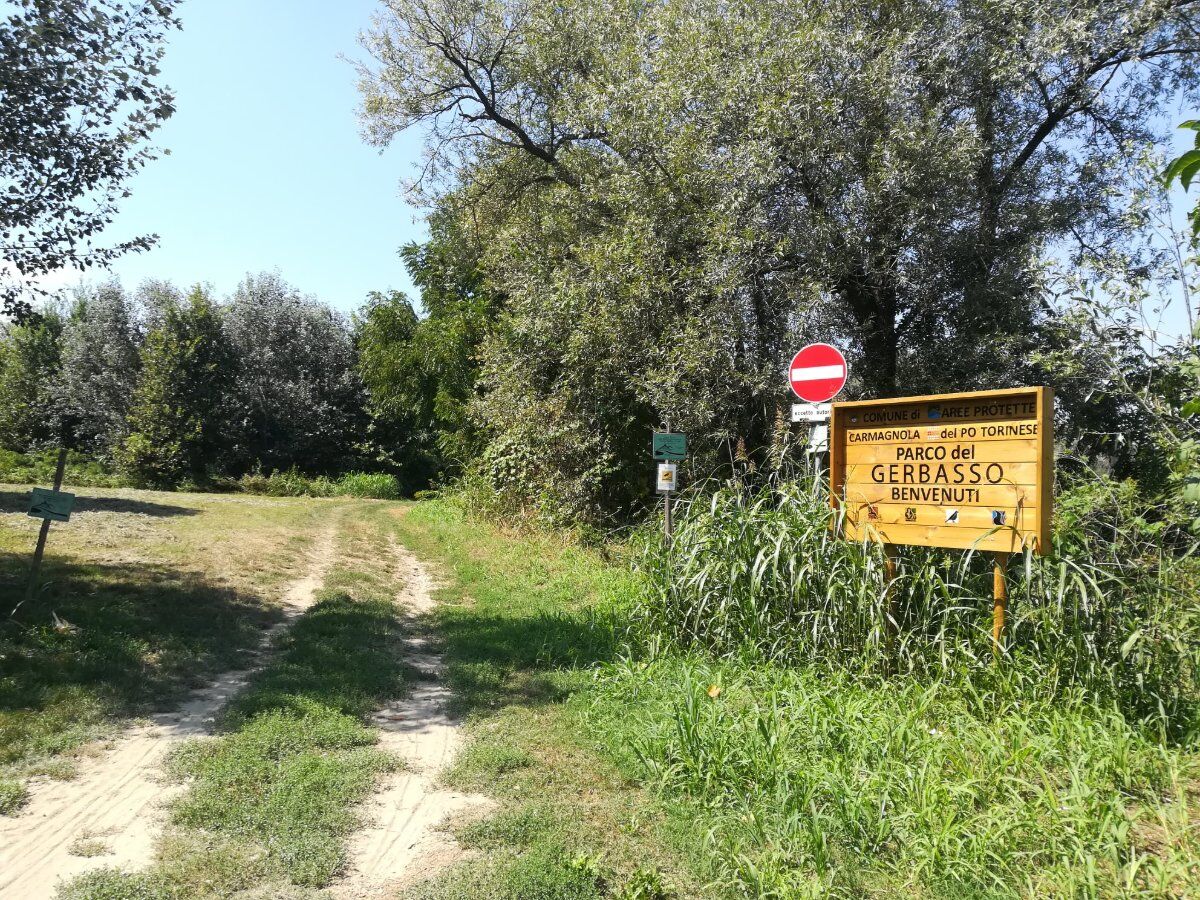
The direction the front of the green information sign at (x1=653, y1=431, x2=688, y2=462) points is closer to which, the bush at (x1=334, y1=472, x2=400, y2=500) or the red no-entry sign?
the red no-entry sign

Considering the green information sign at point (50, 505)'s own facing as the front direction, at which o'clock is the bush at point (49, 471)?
The bush is roughly at 6 o'clock from the green information sign.

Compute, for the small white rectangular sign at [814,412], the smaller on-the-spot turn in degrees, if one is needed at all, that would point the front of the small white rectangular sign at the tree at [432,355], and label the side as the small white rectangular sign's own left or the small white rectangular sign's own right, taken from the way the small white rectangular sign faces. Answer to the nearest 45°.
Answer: approximately 135° to the small white rectangular sign's own right

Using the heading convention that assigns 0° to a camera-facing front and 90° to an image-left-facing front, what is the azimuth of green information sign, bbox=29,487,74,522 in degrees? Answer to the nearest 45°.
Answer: approximately 0°

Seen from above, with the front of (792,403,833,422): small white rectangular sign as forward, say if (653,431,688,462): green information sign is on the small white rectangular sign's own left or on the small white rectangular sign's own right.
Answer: on the small white rectangular sign's own right

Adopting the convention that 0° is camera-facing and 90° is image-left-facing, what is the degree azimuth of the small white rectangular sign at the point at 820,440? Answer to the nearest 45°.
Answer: approximately 0°

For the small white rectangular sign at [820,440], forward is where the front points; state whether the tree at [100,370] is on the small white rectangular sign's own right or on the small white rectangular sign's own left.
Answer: on the small white rectangular sign's own right

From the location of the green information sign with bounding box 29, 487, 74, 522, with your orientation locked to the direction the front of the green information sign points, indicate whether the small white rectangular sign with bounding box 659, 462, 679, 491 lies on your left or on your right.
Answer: on your left
